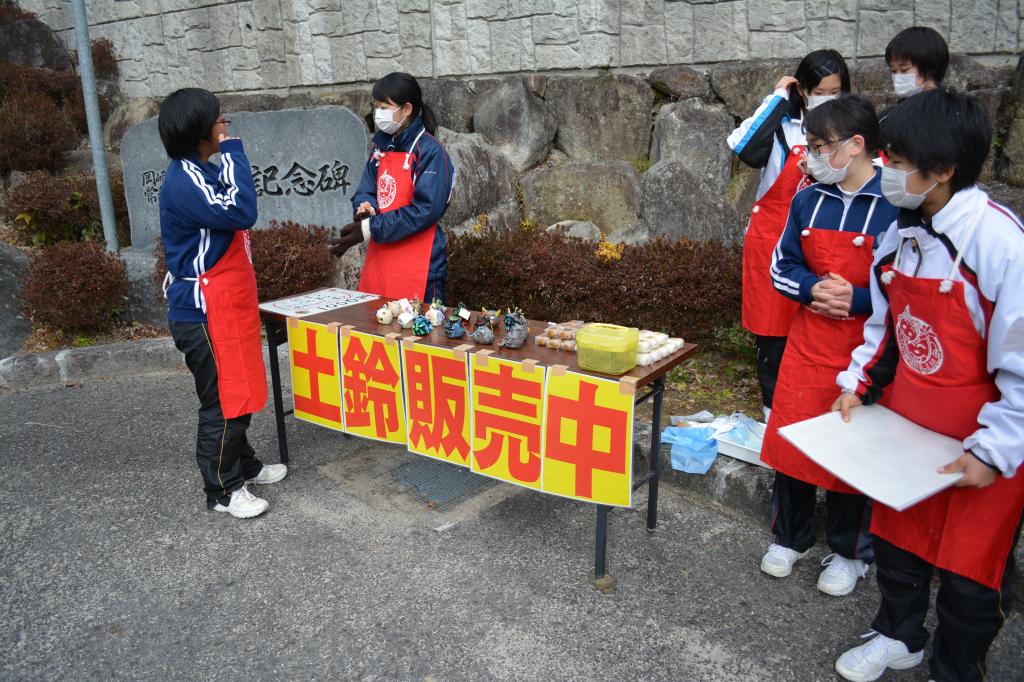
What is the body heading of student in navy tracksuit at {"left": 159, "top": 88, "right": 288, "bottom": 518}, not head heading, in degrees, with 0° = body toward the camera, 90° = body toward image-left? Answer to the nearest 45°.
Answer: approximately 270°

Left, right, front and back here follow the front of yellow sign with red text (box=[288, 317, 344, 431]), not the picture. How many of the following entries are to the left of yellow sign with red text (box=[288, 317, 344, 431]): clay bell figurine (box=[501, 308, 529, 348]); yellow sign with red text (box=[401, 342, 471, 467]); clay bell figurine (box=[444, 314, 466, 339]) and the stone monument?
3

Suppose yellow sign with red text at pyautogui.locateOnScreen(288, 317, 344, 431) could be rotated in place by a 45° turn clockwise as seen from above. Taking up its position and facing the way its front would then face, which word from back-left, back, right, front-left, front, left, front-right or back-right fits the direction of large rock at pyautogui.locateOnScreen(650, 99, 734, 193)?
back-right

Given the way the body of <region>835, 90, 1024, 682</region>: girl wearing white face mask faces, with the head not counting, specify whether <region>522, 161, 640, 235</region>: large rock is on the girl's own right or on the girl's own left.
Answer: on the girl's own right

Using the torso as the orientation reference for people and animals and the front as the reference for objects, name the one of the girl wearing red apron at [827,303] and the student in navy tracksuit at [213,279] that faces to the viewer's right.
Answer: the student in navy tracksuit

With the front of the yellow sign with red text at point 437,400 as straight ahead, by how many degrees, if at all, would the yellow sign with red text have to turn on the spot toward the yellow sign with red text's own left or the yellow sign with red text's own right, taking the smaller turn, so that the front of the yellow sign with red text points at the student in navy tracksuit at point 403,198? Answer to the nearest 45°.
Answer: approximately 135° to the yellow sign with red text's own right

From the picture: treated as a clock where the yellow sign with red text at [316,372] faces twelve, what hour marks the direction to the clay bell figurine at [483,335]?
The clay bell figurine is roughly at 9 o'clock from the yellow sign with red text.

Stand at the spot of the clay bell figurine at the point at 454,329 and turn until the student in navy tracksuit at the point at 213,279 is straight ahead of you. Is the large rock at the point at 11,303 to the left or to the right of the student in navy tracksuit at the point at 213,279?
right

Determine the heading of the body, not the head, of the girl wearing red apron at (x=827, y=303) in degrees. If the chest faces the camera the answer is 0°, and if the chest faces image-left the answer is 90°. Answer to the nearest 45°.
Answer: approximately 45°

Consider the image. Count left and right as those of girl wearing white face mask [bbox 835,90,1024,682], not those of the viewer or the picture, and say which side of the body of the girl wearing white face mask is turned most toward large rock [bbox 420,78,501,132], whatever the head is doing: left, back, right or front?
right

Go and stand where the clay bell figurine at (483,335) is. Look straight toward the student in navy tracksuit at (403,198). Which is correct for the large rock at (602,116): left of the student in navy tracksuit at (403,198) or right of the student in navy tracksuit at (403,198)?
right
